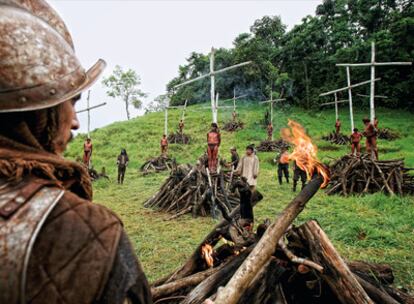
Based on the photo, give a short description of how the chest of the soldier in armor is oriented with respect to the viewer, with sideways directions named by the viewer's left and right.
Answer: facing away from the viewer and to the right of the viewer

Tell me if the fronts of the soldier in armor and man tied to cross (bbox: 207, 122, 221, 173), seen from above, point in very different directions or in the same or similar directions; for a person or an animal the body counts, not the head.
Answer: very different directions

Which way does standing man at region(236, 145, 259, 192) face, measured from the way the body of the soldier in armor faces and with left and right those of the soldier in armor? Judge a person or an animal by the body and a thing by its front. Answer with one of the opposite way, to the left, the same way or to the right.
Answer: the opposite way

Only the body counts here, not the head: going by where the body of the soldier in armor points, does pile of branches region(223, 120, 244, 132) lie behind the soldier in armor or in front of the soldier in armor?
in front

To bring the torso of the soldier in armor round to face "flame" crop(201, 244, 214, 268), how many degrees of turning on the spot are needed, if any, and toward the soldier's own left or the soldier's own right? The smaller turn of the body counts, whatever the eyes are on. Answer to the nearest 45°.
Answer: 0° — they already face it

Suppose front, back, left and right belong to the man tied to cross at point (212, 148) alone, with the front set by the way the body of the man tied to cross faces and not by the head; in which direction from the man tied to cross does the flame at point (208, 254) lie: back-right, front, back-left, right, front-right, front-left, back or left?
front

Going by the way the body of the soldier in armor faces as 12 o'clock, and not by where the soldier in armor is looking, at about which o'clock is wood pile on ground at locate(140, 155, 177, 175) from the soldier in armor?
The wood pile on ground is roughly at 11 o'clock from the soldier in armor.

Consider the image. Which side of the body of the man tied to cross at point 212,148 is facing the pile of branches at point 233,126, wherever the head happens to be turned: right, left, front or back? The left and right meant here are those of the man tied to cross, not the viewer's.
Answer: back

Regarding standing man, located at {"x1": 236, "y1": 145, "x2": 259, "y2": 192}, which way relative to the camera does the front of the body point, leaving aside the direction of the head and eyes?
toward the camera

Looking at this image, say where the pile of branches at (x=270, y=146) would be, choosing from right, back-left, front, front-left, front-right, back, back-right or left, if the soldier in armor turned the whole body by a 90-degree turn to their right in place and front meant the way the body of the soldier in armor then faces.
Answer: left
